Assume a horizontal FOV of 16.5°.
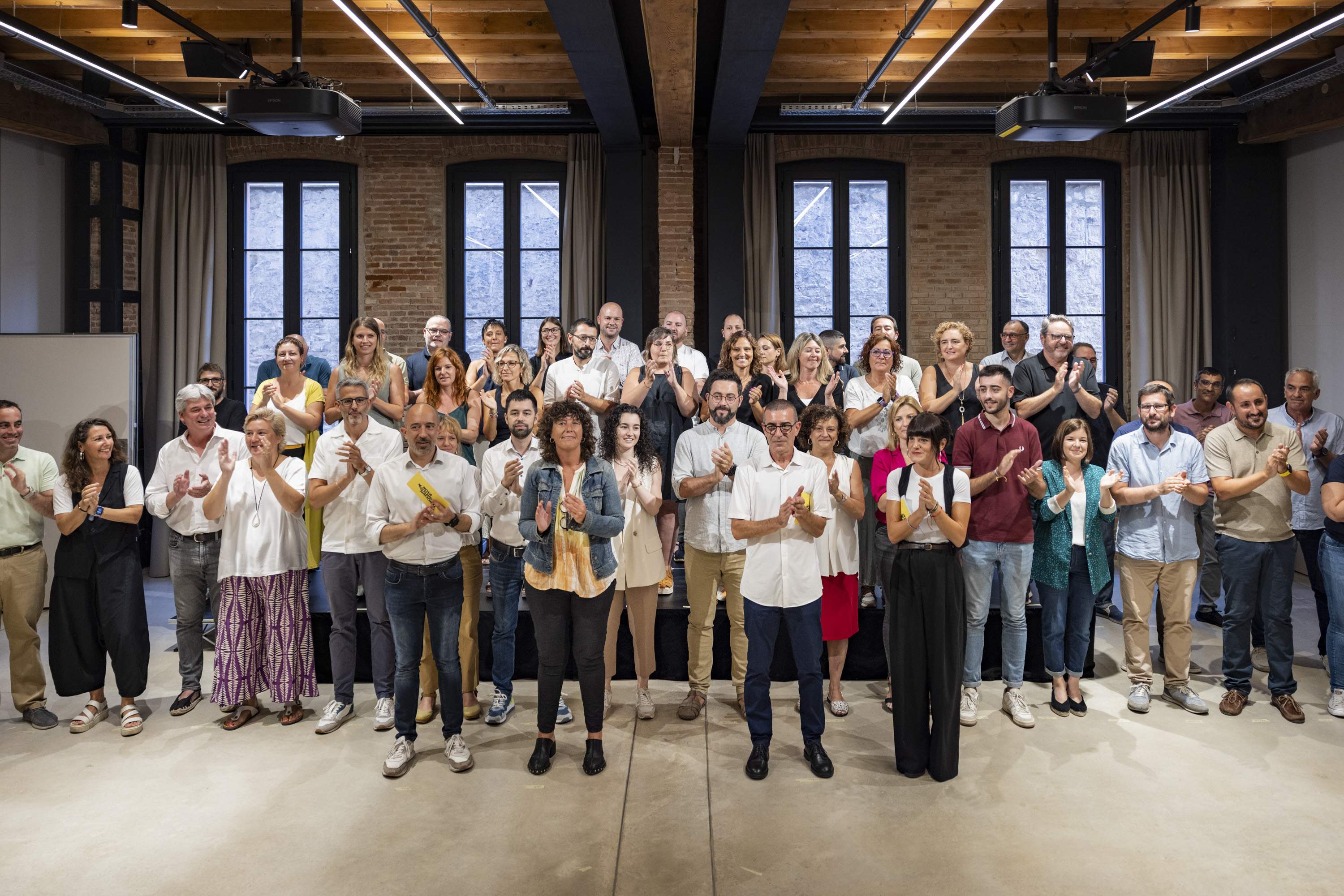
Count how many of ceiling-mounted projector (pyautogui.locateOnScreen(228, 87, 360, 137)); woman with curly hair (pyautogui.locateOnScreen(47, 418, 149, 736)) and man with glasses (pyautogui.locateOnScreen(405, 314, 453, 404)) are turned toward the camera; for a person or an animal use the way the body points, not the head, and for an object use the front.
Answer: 2

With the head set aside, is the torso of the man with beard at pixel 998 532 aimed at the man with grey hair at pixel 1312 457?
no

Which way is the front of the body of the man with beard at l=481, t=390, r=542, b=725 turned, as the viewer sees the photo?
toward the camera

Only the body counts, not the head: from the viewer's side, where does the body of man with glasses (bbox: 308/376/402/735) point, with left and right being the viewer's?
facing the viewer

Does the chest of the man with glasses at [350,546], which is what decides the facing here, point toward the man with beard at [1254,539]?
no

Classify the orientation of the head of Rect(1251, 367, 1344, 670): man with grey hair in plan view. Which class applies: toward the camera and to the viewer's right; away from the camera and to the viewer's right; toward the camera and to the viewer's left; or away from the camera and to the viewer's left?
toward the camera and to the viewer's left

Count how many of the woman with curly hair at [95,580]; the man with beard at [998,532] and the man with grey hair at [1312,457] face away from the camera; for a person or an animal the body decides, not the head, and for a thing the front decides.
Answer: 0

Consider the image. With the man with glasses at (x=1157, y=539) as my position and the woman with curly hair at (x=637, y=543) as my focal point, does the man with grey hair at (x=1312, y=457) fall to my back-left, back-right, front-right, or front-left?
back-right

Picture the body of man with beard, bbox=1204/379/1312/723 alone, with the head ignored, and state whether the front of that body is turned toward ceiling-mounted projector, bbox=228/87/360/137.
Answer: no

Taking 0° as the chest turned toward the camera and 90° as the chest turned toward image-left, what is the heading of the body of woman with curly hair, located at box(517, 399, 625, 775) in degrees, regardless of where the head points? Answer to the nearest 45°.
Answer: approximately 0°

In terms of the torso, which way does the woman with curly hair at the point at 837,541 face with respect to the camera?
toward the camera

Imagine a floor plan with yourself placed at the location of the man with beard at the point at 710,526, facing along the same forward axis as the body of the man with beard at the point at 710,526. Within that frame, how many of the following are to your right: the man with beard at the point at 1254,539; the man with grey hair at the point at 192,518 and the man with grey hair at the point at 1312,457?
1

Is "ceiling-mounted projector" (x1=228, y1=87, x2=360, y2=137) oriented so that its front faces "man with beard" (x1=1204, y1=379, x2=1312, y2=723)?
no
